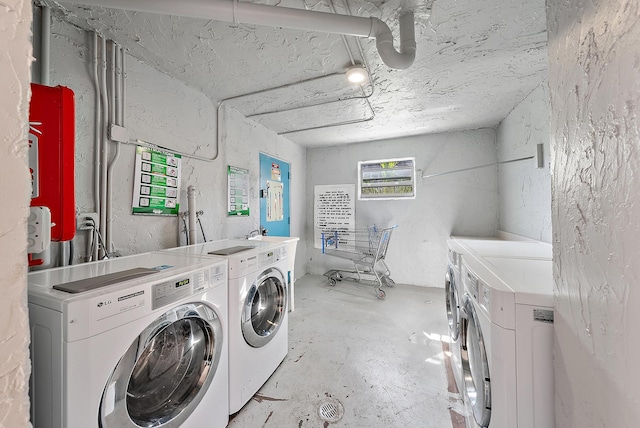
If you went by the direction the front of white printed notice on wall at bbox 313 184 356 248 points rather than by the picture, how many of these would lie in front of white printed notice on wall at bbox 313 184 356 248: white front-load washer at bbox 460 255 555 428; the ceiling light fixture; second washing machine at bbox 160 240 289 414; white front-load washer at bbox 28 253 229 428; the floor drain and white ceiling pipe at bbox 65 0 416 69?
6

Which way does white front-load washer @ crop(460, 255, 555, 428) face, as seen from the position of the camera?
facing to the left of the viewer

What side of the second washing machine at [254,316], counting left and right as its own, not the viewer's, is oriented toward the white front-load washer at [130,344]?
right

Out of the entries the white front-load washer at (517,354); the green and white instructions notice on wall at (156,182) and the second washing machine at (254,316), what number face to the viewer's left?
1

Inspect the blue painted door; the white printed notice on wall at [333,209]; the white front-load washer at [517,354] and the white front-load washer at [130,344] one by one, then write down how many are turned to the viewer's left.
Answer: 1

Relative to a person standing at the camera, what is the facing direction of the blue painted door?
facing the viewer and to the right of the viewer

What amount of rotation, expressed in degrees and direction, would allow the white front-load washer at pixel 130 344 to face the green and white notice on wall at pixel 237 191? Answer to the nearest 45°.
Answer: approximately 90° to its left

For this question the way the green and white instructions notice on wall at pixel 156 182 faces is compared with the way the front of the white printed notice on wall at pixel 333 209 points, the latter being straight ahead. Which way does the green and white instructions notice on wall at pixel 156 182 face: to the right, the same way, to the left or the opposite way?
to the left

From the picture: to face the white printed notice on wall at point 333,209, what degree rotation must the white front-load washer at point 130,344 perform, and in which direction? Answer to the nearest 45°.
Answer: approximately 90° to its left

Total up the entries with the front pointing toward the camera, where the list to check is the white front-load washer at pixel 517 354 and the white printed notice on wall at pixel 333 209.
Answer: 1

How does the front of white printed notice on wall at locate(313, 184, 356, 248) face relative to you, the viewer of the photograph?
facing the viewer

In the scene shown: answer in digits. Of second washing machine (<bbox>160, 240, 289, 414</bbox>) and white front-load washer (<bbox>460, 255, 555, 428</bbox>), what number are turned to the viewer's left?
1

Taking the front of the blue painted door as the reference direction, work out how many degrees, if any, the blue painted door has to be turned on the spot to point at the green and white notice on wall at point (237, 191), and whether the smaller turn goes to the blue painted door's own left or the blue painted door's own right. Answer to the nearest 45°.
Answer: approximately 90° to the blue painted door's own right

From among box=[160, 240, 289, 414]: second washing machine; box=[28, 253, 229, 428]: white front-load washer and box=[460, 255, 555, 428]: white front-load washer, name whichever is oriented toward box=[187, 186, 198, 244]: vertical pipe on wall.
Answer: box=[460, 255, 555, 428]: white front-load washer

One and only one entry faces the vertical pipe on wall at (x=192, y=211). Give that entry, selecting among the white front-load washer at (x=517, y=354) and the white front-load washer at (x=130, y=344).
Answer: the white front-load washer at (x=517, y=354)
